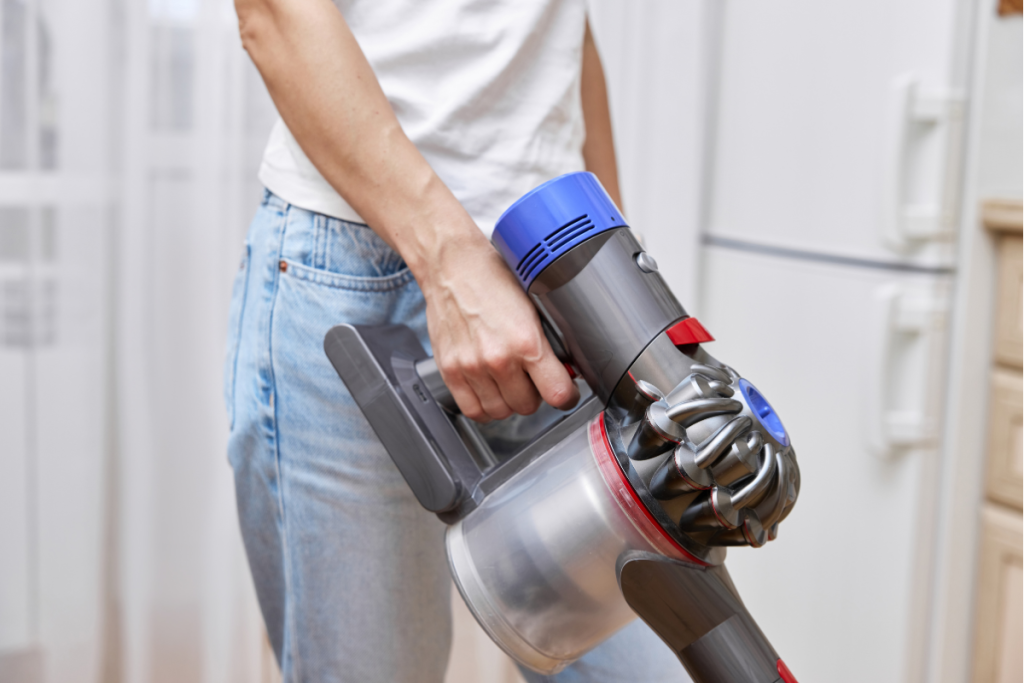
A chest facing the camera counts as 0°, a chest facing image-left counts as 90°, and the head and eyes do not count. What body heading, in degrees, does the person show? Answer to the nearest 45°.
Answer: approximately 315°

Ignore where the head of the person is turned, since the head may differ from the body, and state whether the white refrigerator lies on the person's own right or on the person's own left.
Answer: on the person's own left
